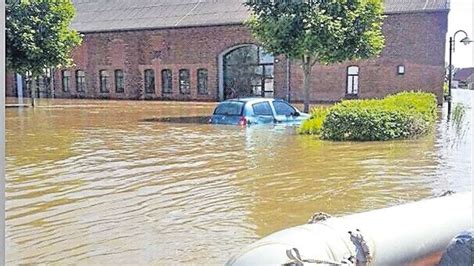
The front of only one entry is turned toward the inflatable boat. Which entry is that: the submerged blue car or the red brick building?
the red brick building

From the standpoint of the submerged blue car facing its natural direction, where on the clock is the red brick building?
The red brick building is roughly at 10 o'clock from the submerged blue car.

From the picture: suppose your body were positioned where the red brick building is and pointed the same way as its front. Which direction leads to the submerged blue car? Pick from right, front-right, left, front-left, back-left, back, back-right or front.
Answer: front

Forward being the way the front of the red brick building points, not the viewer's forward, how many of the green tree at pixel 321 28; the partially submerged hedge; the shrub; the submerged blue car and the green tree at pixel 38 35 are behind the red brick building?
0

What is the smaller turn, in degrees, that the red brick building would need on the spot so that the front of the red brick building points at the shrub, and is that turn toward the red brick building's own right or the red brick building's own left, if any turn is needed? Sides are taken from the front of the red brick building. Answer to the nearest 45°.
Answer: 0° — it already faces it

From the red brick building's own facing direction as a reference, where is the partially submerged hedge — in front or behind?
in front

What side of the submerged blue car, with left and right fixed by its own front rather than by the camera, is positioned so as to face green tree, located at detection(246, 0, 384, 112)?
front

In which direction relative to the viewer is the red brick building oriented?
toward the camera

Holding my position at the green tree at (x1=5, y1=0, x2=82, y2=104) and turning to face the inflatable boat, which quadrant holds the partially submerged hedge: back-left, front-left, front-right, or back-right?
front-left

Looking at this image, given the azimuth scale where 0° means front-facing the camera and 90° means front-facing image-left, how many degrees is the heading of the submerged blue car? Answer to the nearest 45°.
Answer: approximately 225°

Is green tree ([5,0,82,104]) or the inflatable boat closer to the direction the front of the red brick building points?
the inflatable boat

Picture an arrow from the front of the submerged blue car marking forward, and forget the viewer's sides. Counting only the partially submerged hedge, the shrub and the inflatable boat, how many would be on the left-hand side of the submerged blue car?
0

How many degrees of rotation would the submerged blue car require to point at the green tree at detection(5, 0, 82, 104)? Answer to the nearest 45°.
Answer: approximately 90° to its left

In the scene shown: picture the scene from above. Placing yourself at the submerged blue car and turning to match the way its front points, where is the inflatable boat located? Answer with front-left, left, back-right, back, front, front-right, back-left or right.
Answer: back-right

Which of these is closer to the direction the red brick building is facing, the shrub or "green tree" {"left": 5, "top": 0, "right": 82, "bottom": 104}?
the shrub

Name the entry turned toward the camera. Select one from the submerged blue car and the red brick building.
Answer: the red brick building
